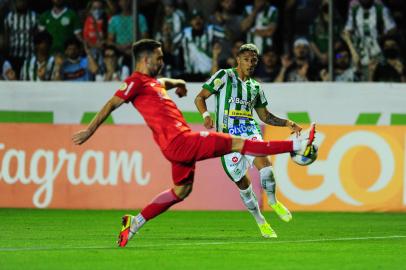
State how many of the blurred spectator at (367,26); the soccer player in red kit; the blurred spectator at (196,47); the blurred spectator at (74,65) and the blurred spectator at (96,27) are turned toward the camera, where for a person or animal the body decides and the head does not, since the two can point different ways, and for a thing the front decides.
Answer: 4

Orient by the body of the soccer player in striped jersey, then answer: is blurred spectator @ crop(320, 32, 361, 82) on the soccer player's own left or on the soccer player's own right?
on the soccer player's own left

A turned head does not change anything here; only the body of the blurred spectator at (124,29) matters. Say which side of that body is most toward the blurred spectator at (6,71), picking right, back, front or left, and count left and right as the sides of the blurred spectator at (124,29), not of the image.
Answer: right

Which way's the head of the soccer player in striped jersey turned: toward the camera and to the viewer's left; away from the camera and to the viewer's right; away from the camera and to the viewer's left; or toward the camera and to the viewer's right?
toward the camera and to the viewer's right

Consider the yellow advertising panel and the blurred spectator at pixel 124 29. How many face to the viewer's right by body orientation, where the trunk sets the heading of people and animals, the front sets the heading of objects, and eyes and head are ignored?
0

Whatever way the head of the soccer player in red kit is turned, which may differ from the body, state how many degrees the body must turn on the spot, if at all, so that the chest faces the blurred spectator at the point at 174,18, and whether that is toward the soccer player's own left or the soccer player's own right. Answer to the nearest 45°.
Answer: approximately 90° to the soccer player's own left

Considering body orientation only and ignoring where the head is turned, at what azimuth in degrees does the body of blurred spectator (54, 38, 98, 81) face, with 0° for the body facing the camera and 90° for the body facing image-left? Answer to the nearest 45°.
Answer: approximately 0°

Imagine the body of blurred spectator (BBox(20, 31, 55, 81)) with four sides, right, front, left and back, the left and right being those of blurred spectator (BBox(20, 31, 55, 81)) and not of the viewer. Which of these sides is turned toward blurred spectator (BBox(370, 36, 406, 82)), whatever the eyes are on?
left

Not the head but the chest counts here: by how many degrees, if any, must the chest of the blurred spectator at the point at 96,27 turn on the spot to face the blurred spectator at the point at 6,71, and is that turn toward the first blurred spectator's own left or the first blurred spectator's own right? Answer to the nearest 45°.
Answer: approximately 90° to the first blurred spectator's own right
